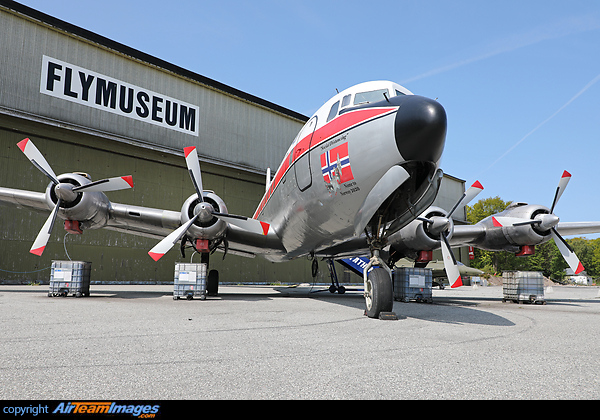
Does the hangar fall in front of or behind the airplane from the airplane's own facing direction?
behind

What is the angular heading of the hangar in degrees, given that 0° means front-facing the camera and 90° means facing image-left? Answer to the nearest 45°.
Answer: approximately 315°

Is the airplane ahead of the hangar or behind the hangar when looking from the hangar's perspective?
ahead

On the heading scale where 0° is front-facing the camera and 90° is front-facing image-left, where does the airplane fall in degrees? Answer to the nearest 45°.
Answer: approximately 315°

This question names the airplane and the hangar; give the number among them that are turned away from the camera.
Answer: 0
